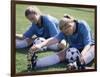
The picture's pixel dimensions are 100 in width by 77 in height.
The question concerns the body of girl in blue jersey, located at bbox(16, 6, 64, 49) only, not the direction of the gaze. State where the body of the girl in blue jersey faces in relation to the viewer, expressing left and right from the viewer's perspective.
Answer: facing the viewer and to the left of the viewer
